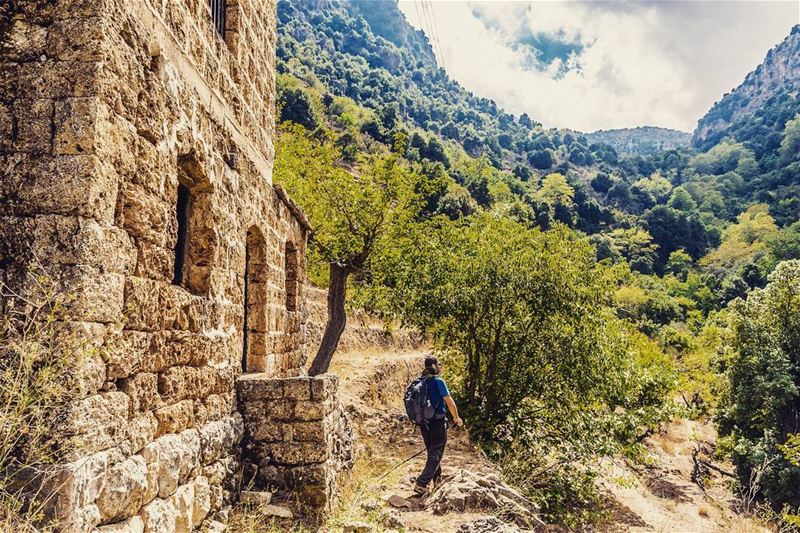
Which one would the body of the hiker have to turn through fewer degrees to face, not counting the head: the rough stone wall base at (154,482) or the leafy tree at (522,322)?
the leafy tree

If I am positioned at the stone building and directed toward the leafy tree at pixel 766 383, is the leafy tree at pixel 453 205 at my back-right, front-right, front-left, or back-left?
front-left

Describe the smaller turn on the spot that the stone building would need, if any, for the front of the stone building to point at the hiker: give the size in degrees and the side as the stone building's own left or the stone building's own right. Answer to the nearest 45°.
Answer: approximately 45° to the stone building's own left

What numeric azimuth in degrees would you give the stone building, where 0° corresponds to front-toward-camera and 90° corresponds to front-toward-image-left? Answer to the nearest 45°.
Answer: approximately 270°

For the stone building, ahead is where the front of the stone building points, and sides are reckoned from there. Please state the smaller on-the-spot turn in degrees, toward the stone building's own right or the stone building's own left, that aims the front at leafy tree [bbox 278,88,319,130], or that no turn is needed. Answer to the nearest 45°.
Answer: approximately 90° to the stone building's own left

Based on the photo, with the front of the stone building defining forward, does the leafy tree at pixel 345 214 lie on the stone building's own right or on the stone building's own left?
on the stone building's own left

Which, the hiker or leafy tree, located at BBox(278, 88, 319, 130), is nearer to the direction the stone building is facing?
the hiker

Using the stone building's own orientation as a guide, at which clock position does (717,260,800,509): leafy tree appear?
The leafy tree is roughly at 11 o'clock from the stone building.
